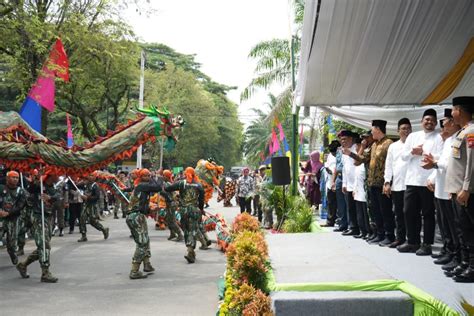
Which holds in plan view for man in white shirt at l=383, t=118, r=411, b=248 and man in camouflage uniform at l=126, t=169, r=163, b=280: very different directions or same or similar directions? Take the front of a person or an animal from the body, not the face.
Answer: very different directions

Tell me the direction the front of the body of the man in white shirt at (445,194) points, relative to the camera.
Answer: to the viewer's left

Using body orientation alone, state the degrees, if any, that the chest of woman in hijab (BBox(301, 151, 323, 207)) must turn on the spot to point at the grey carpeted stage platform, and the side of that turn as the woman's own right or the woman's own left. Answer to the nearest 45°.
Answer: approximately 45° to the woman's own left

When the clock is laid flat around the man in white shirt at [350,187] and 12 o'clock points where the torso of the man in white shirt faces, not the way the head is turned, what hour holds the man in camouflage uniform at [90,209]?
The man in camouflage uniform is roughly at 1 o'clock from the man in white shirt.

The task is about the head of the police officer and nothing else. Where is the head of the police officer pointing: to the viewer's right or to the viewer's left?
to the viewer's left

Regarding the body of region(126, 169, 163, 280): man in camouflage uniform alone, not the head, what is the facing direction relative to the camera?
to the viewer's right

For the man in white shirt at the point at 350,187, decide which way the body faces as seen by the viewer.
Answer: to the viewer's left

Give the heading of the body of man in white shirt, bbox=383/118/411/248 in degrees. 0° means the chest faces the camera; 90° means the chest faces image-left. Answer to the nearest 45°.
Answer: approximately 45°

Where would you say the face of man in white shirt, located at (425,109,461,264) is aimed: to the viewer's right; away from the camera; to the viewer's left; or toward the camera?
to the viewer's left
